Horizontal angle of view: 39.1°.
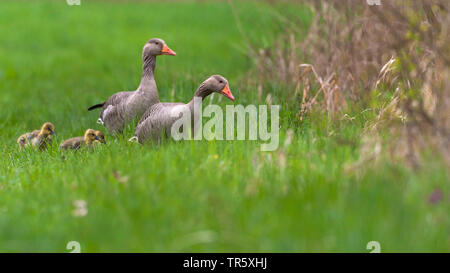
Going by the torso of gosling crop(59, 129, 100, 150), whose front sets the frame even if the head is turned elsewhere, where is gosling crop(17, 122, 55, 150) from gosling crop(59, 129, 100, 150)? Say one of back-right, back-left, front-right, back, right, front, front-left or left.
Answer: back-left

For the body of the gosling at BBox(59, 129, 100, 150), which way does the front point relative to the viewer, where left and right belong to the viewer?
facing to the right of the viewer

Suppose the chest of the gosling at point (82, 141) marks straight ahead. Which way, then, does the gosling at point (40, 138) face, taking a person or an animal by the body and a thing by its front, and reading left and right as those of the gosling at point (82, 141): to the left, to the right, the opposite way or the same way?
the same way

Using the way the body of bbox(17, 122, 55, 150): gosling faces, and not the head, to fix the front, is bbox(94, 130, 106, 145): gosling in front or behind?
in front

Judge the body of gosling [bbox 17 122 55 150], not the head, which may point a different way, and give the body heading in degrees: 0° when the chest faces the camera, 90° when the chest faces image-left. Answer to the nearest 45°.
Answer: approximately 270°

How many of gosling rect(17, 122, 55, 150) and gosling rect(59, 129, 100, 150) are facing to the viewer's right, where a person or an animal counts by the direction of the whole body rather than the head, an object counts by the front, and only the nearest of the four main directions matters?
2
